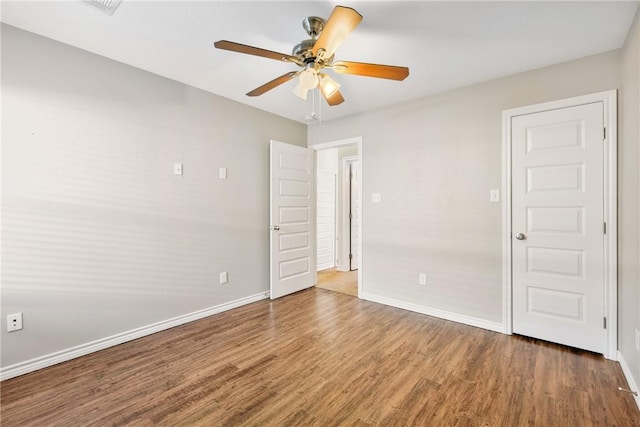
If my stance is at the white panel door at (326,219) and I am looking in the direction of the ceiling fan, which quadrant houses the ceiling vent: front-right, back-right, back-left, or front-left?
front-right

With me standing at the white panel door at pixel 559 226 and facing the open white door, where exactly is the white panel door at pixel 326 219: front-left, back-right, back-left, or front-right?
front-right

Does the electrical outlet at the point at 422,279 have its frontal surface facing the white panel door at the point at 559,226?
no

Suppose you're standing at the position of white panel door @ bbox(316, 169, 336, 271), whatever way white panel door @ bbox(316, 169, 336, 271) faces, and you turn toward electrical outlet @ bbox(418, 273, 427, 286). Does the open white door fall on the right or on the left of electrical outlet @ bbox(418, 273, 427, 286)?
right

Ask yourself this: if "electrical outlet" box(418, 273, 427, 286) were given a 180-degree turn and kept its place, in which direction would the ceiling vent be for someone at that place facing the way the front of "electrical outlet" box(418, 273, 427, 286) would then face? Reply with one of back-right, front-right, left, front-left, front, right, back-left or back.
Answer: back-left

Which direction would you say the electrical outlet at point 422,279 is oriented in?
toward the camera

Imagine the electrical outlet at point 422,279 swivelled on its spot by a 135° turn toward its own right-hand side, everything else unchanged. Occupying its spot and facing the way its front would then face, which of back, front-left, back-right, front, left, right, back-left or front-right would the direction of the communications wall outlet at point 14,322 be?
left

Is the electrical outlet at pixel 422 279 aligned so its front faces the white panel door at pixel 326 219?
no

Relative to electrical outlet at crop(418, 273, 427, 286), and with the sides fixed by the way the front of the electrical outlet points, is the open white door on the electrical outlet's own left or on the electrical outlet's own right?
on the electrical outlet's own right
